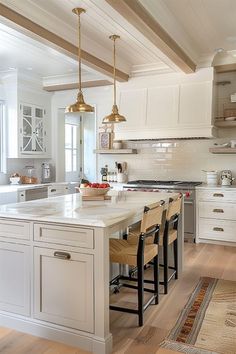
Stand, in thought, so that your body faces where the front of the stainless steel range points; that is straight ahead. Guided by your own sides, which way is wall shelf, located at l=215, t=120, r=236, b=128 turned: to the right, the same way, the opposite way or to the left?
the same way

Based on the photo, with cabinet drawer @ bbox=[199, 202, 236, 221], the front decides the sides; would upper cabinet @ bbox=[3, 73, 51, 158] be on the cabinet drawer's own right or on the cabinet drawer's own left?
on the cabinet drawer's own right

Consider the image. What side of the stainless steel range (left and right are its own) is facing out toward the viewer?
front

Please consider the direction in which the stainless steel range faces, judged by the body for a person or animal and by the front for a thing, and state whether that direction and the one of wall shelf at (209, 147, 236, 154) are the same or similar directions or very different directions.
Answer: same or similar directions

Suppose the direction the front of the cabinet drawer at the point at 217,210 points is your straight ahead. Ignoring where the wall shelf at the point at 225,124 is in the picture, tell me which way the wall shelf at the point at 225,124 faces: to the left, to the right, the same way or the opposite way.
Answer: the same way

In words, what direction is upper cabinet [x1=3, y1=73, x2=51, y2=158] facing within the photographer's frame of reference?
facing the viewer and to the right of the viewer

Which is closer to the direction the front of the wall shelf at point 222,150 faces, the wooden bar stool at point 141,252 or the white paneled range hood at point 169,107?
the wooden bar stool

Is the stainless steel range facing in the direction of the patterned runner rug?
yes

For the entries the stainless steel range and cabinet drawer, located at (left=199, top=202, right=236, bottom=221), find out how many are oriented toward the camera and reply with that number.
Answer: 2

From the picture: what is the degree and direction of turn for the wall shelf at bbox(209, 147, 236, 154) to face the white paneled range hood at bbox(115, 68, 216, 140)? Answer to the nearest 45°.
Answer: approximately 90° to its right

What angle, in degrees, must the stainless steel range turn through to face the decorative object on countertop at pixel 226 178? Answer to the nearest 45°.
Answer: approximately 135° to its left

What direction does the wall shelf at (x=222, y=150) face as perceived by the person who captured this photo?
facing the viewer

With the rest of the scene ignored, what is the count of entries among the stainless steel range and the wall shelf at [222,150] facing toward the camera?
2
